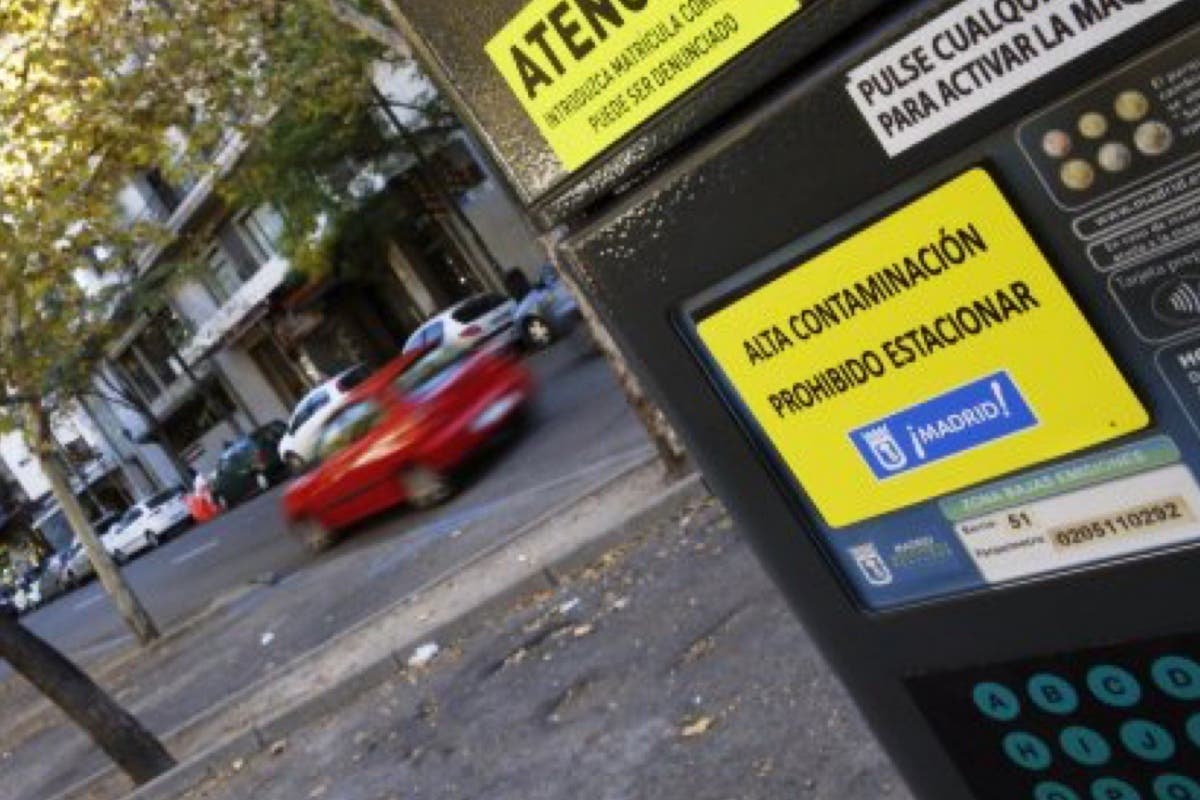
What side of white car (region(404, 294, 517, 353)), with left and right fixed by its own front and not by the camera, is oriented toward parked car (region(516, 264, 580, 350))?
back
